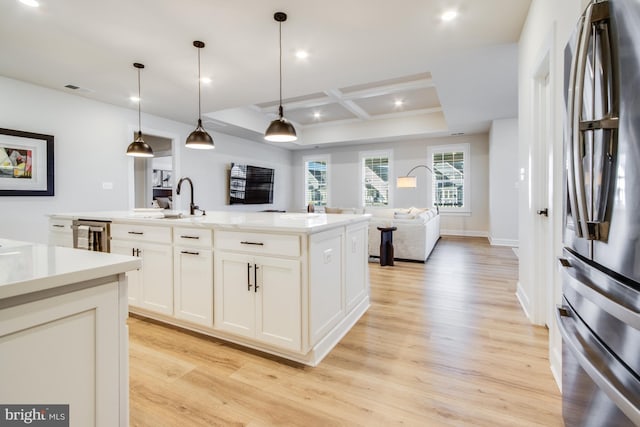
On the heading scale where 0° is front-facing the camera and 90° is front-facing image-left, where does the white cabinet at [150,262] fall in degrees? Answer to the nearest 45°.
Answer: approximately 45°

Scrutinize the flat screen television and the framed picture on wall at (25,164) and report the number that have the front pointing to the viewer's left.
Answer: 0

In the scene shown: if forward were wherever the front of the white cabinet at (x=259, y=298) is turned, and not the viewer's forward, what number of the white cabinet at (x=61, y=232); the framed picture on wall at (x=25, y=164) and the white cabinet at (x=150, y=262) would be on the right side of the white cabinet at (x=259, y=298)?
3

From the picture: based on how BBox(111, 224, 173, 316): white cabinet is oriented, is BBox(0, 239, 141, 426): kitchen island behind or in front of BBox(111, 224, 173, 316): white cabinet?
in front

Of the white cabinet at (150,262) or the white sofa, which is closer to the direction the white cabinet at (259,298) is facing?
the white cabinet

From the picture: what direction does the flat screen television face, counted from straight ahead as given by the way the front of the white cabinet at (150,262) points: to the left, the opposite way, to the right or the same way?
to the left

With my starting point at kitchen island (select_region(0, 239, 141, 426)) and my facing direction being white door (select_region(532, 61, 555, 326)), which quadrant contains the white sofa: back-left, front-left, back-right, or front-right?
front-left

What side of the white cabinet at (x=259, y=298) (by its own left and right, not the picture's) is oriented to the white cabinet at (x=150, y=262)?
right

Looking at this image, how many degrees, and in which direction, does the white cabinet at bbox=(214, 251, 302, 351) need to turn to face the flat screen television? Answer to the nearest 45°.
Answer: approximately 135° to its right

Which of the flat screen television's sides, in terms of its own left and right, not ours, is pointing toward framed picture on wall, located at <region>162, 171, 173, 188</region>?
back

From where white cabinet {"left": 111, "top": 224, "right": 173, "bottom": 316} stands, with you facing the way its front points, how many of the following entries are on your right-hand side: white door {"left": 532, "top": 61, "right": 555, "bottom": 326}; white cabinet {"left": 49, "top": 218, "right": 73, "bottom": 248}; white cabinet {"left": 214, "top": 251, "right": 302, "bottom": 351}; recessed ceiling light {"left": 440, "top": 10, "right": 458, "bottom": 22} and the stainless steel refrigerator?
1

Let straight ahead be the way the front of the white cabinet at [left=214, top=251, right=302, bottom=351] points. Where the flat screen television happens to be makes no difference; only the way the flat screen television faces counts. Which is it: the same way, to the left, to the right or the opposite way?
to the left

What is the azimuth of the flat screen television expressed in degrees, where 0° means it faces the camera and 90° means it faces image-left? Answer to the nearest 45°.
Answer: approximately 315°

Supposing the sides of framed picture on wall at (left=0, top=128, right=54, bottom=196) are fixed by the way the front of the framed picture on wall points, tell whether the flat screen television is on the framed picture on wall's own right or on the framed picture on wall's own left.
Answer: on the framed picture on wall's own left

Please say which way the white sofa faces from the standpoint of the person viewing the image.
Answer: facing to the left of the viewer

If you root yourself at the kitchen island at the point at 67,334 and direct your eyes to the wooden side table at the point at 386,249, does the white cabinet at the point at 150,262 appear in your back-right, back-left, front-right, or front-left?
front-left

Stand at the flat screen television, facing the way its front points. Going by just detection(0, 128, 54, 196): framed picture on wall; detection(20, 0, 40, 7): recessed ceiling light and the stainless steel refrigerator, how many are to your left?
0

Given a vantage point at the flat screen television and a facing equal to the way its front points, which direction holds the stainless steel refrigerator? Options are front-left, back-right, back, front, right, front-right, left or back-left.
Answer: front-right

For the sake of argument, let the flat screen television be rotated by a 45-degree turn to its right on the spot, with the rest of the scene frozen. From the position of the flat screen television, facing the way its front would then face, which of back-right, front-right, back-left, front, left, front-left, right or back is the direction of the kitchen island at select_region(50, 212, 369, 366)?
front

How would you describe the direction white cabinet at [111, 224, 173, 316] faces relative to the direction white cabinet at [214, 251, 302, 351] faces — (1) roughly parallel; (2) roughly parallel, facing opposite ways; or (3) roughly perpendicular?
roughly parallel

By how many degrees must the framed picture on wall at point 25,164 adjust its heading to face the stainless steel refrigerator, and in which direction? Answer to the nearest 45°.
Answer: approximately 45° to its right
